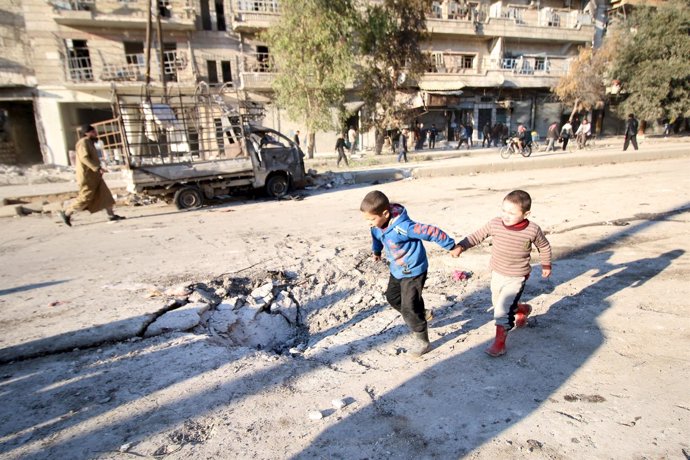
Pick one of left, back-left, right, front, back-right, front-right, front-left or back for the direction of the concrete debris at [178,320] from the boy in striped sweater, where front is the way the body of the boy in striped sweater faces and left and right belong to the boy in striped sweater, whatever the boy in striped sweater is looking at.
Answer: front-right

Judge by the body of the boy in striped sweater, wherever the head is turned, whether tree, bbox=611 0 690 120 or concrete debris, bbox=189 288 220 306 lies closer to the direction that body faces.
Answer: the concrete debris

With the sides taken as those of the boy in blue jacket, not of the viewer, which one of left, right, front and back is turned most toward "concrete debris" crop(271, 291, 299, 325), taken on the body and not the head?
right

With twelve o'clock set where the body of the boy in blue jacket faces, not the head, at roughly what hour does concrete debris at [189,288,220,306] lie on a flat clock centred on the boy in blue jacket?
The concrete debris is roughly at 2 o'clock from the boy in blue jacket.

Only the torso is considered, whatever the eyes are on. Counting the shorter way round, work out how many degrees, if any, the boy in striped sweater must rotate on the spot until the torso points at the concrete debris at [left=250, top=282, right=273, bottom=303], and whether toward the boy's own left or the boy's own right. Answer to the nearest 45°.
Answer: approximately 45° to the boy's own right

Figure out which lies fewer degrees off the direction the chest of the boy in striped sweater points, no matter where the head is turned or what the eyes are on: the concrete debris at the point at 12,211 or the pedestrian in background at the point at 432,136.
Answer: the concrete debris
